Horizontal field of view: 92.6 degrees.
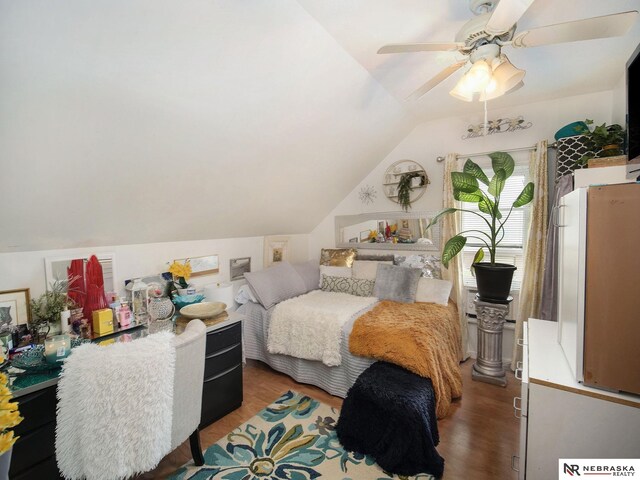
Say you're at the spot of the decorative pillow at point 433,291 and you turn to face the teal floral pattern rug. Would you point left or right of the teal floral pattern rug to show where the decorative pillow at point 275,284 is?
right

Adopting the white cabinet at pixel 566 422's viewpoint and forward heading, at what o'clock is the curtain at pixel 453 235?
The curtain is roughly at 2 o'clock from the white cabinet.

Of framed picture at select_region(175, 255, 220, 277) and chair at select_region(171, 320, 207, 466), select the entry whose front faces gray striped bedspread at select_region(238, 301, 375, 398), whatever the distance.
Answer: the framed picture

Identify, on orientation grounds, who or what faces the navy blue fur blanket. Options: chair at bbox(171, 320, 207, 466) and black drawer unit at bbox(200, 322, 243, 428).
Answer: the black drawer unit

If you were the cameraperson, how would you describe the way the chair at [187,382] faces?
facing away from the viewer and to the left of the viewer

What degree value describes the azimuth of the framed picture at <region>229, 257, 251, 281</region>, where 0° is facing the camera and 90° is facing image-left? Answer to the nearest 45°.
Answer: approximately 315°

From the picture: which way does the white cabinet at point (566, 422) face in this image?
to the viewer's left

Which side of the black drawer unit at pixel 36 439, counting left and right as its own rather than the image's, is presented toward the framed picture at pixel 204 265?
left

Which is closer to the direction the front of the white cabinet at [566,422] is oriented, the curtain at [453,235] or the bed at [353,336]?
the bed

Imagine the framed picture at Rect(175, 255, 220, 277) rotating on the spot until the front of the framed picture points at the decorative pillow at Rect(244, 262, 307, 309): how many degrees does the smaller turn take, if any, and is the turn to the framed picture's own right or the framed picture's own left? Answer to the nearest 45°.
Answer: approximately 45° to the framed picture's own left
